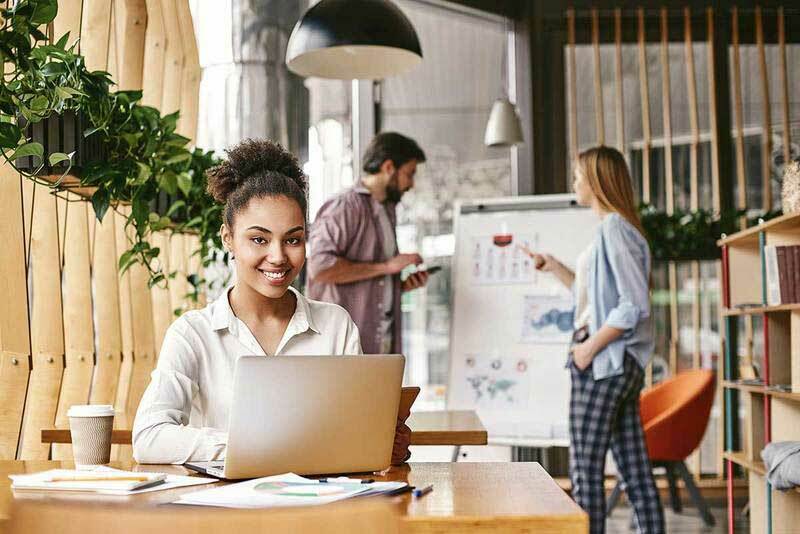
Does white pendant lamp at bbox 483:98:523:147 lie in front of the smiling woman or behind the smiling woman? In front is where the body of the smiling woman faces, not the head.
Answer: behind

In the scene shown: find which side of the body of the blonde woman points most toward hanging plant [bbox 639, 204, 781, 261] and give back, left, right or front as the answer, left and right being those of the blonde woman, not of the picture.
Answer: right

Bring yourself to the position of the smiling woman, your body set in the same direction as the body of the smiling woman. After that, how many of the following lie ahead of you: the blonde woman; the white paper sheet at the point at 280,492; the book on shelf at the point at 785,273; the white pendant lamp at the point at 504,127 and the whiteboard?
1

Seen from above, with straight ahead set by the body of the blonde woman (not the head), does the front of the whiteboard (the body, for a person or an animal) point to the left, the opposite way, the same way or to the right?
to the left

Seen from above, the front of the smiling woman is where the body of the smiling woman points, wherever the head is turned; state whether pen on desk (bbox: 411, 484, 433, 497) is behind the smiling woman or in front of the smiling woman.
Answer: in front

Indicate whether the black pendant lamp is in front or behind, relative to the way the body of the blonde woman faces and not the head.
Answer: in front

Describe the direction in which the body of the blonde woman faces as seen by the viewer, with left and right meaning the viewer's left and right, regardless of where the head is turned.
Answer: facing to the left of the viewer

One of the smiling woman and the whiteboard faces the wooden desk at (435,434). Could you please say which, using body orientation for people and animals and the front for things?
the whiteboard

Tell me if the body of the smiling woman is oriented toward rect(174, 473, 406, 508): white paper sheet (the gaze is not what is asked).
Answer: yes

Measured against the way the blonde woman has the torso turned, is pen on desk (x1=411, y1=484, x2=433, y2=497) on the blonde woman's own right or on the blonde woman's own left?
on the blonde woman's own left

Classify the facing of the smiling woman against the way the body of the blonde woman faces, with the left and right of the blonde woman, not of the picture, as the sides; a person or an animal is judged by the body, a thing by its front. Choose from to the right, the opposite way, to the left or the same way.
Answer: to the left

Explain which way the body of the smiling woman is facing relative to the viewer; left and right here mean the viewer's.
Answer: facing the viewer

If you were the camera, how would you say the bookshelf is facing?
facing the viewer and to the left of the viewer

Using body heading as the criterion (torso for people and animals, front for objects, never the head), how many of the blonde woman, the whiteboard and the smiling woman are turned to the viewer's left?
1

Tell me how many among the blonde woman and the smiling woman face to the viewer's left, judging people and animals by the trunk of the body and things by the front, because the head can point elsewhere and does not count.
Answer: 1

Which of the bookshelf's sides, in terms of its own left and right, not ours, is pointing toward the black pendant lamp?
front

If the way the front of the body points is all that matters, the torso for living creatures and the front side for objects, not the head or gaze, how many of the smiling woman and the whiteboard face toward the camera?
2
